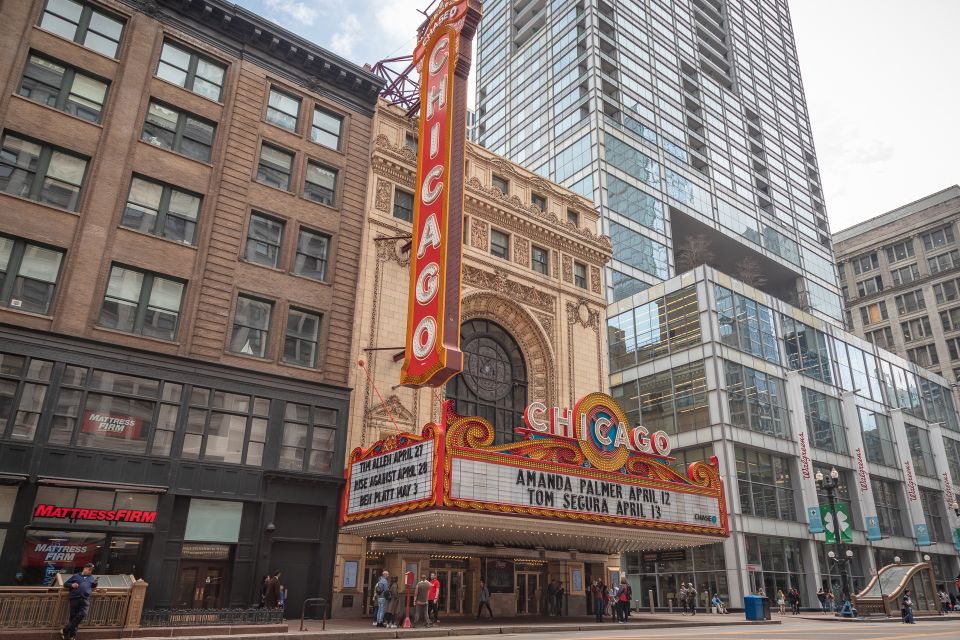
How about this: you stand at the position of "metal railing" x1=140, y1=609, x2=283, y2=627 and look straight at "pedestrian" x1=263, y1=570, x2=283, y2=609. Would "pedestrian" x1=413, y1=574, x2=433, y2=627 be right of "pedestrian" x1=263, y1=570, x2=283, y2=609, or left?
right
